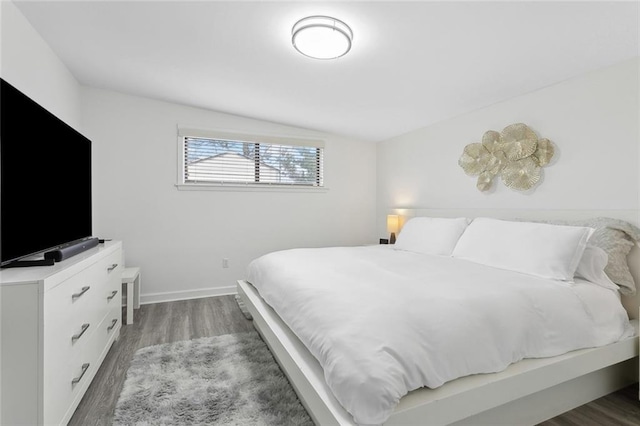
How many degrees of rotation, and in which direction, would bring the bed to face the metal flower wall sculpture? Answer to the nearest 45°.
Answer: approximately 135° to its right

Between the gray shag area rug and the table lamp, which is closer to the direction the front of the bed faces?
the gray shag area rug

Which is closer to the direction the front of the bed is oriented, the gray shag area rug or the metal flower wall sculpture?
the gray shag area rug

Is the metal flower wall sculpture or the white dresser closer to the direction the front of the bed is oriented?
the white dresser

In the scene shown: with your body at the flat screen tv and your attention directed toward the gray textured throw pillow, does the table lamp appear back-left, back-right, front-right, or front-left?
front-left

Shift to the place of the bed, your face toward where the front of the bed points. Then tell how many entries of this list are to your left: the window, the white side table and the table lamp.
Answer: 0

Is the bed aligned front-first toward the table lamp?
no

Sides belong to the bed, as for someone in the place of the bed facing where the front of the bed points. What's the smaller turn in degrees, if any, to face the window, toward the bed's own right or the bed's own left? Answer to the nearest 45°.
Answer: approximately 90° to the bed's own right

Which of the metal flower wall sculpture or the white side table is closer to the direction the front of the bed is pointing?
the white side table

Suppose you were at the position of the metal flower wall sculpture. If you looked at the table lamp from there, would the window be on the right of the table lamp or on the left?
left

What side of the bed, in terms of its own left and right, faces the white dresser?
front

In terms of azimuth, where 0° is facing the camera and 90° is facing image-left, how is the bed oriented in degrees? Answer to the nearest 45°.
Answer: approximately 45°

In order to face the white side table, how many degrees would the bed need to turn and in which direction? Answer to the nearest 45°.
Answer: approximately 45° to its right

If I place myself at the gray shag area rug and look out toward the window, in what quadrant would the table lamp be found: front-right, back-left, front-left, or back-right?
front-right
